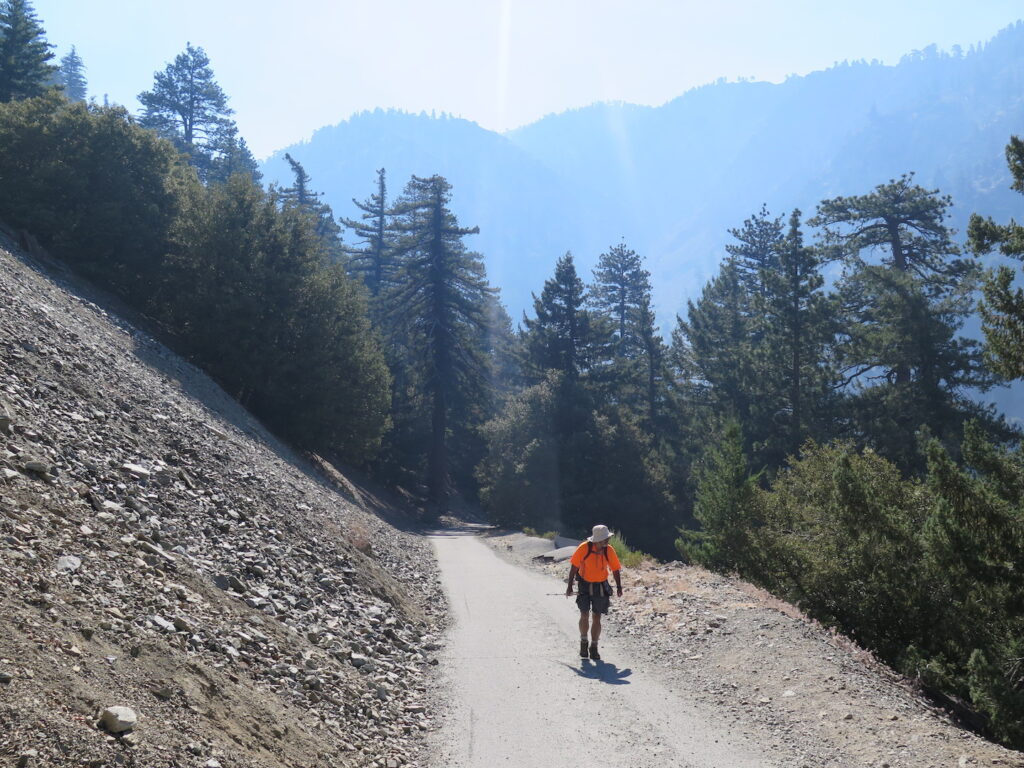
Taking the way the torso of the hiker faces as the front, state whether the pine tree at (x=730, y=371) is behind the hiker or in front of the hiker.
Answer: behind

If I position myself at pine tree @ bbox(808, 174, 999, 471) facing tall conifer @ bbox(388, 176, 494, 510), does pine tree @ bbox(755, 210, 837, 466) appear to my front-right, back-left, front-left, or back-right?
front-right

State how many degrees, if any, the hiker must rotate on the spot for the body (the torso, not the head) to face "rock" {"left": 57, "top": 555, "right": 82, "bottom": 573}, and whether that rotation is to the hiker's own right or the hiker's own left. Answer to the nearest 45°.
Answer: approximately 45° to the hiker's own right

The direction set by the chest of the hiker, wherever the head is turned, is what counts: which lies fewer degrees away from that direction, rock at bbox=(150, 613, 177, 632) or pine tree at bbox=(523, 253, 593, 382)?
the rock

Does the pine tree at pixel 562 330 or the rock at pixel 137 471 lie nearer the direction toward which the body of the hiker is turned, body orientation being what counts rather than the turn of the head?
the rock

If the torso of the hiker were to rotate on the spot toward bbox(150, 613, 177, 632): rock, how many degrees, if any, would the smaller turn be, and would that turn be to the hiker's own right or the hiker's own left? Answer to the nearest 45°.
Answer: approximately 45° to the hiker's own right

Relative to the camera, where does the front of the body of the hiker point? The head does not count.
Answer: toward the camera

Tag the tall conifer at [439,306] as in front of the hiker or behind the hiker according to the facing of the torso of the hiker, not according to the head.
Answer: behind

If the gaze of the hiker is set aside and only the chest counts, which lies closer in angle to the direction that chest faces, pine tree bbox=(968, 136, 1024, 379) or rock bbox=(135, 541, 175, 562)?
the rock

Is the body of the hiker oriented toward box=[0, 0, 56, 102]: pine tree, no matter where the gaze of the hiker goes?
no

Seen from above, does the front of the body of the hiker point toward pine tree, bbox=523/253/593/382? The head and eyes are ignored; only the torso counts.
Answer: no

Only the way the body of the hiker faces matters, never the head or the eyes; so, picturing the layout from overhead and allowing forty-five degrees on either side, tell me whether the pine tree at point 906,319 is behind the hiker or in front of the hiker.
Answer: behind

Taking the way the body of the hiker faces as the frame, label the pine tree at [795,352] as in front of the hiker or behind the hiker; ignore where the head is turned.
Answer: behind

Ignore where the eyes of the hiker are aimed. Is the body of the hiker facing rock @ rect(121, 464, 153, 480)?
no

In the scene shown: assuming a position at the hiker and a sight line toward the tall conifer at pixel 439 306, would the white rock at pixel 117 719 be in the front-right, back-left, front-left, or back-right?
back-left
